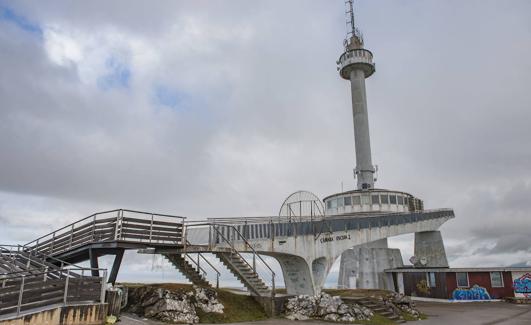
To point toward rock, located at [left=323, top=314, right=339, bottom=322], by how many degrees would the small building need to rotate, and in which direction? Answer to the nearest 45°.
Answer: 0° — it already faces it

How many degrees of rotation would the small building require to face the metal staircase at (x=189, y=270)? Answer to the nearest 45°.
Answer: approximately 45° to its right

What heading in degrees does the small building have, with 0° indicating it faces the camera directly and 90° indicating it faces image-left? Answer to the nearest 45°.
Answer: approximately 0°

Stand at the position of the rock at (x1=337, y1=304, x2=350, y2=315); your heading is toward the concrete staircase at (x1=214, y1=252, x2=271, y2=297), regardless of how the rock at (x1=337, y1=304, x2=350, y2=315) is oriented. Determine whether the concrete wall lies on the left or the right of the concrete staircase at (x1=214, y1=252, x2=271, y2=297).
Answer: left

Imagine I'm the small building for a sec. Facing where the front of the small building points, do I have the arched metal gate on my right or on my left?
on my right

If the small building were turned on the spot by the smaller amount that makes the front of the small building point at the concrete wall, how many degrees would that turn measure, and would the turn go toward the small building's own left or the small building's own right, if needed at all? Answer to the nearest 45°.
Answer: approximately 45° to the small building's own right

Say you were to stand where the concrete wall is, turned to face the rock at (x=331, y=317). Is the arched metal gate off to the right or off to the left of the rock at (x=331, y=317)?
left
